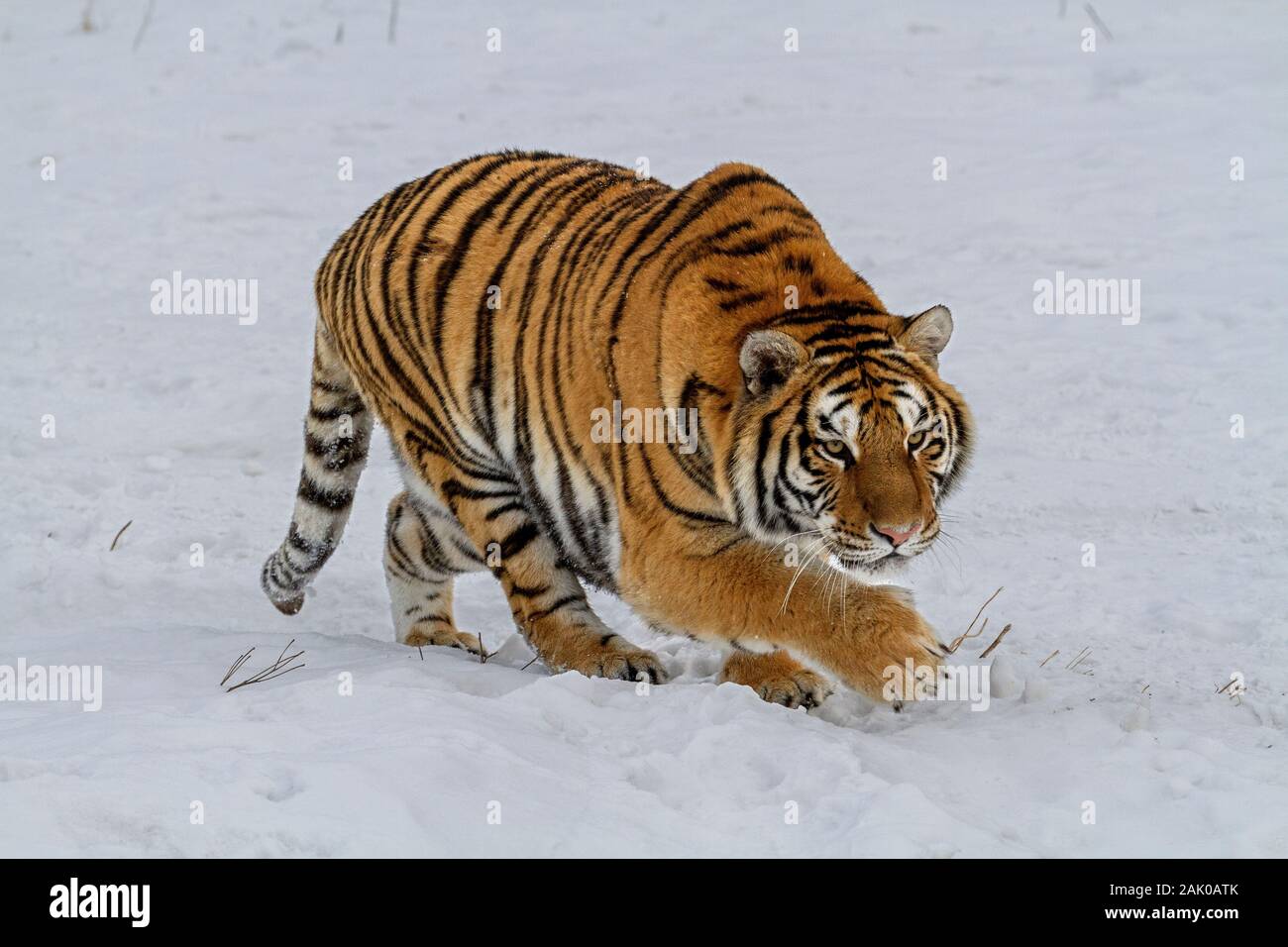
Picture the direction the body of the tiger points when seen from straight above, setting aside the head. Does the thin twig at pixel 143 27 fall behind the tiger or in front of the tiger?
behind

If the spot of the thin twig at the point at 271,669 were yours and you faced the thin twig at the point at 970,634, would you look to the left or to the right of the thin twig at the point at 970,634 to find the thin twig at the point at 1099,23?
left

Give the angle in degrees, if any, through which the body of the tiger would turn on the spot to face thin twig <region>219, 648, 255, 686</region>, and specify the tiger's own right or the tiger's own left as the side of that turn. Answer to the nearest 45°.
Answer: approximately 135° to the tiger's own right

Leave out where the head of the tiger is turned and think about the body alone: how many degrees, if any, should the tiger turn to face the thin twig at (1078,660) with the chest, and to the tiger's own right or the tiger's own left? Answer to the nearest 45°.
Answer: approximately 45° to the tiger's own left

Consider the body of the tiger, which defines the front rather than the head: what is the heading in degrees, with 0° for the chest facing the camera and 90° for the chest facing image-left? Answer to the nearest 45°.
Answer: approximately 315°
